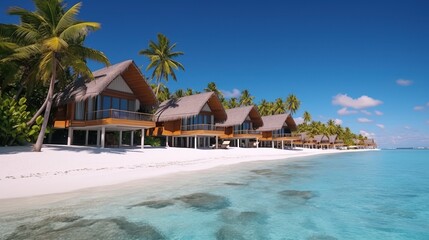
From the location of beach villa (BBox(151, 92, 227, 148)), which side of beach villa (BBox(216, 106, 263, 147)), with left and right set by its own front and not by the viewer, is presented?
right

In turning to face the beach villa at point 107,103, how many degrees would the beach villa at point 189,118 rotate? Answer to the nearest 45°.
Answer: approximately 90° to its right

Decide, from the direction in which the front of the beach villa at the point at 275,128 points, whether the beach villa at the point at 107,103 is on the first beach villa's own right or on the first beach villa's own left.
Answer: on the first beach villa's own right

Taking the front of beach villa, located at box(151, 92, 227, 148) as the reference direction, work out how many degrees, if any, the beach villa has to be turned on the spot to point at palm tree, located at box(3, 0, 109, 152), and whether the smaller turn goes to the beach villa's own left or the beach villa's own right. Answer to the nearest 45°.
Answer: approximately 90° to the beach villa's own right

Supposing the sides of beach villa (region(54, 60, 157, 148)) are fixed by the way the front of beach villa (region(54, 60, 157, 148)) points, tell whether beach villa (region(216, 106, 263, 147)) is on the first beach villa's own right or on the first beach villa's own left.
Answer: on the first beach villa's own left

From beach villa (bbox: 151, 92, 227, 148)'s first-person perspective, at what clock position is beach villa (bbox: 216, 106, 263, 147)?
beach villa (bbox: 216, 106, 263, 147) is roughly at 9 o'clock from beach villa (bbox: 151, 92, 227, 148).
